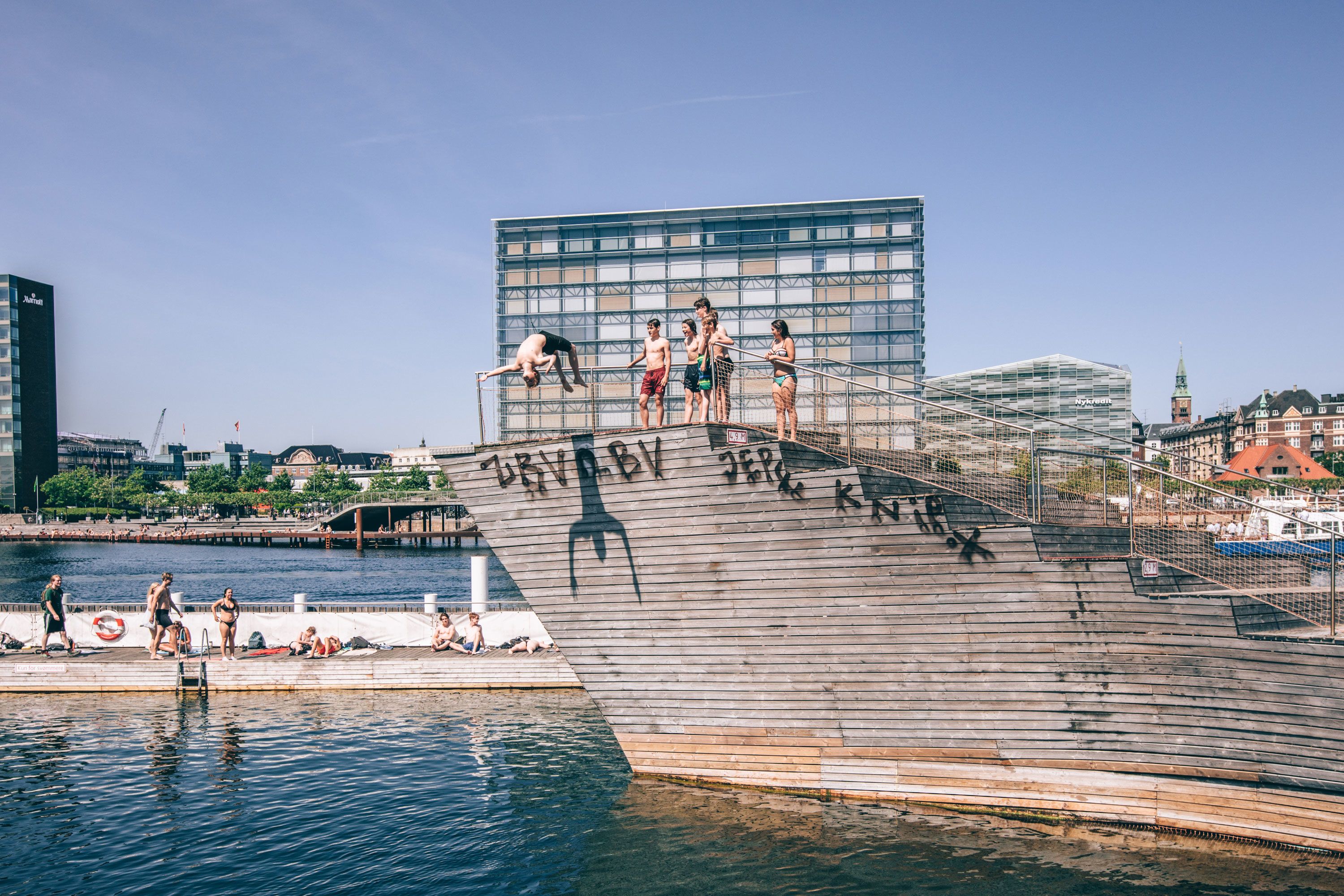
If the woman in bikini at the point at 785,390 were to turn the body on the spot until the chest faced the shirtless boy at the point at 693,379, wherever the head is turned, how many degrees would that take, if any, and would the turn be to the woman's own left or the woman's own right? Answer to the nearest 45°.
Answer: approximately 45° to the woman's own right

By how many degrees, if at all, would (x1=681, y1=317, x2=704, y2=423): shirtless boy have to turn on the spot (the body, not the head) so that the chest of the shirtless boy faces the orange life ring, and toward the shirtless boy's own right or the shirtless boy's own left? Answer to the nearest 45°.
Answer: approximately 90° to the shirtless boy's own right

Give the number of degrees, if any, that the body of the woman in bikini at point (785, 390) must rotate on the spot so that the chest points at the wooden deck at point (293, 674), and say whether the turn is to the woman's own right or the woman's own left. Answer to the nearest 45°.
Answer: approximately 90° to the woman's own right

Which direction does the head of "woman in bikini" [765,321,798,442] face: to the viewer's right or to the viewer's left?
to the viewer's left

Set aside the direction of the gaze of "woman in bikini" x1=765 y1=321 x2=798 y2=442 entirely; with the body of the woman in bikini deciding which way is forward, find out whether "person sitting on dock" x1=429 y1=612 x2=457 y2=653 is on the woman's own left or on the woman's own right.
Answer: on the woman's own right

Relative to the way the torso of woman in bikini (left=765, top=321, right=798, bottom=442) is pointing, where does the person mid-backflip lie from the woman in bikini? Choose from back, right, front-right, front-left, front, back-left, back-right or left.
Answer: front-right

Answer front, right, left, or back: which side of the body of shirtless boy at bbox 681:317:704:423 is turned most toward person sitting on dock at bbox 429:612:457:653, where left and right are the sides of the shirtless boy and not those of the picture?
right

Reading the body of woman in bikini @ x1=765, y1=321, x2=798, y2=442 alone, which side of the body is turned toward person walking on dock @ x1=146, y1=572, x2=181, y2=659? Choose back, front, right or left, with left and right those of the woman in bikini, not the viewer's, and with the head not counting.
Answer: right
